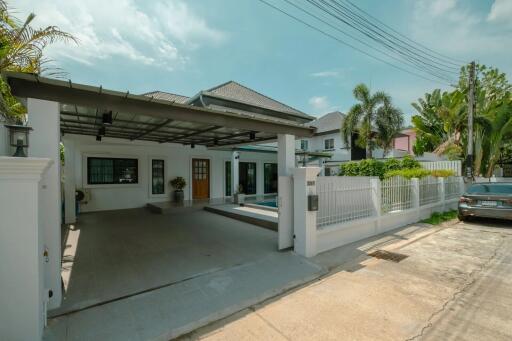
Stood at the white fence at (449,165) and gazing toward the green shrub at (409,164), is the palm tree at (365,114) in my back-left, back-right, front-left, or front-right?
front-right

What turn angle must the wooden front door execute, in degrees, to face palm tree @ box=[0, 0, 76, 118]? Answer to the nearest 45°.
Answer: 0° — it already faces it

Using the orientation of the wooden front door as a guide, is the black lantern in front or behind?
in front

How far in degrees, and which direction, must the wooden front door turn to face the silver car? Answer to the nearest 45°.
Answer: approximately 45° to its left

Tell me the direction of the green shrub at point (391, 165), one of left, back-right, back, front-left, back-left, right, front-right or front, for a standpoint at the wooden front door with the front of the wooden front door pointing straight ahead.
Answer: left

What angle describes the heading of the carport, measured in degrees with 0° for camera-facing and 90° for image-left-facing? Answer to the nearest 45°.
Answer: approximately 315°

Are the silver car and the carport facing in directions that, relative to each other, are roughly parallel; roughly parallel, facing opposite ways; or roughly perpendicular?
roughly perpendicular

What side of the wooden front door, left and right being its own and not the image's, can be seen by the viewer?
front

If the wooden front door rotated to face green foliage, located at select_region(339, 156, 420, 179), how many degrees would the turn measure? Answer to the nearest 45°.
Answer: approximately 90° to its left
